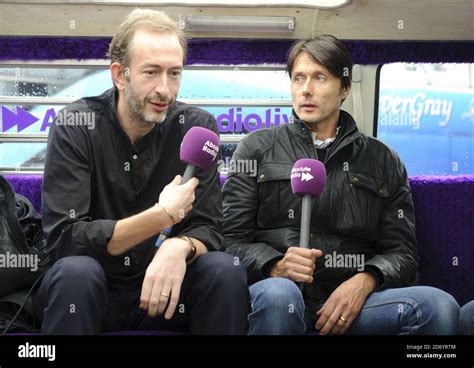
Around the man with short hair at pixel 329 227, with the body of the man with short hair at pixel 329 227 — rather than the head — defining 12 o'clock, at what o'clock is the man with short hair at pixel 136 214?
the man with short hair at pixel 136 214 is roughly at 2 o'clock from the man with short hair at pixel 329 227.

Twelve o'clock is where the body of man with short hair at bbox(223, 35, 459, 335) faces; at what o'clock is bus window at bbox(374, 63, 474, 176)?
The bus window is roughly at 7 o'clock from the man with short hair.

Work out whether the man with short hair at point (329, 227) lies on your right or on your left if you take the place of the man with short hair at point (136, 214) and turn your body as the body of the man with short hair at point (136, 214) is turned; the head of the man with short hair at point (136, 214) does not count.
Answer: on your left

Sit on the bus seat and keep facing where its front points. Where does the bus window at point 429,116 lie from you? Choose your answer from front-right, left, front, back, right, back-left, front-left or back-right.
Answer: back

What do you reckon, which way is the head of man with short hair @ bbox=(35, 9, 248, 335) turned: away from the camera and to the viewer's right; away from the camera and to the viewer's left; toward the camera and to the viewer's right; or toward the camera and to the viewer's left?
toward the camera and to the viewer's right

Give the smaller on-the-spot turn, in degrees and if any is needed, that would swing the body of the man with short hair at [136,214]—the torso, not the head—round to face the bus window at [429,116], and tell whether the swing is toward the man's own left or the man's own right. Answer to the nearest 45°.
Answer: approximately 135° to the man's own left

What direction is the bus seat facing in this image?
toward the camera

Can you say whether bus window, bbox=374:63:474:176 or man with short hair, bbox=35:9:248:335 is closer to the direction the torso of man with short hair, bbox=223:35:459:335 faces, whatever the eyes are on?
the man with short hair
